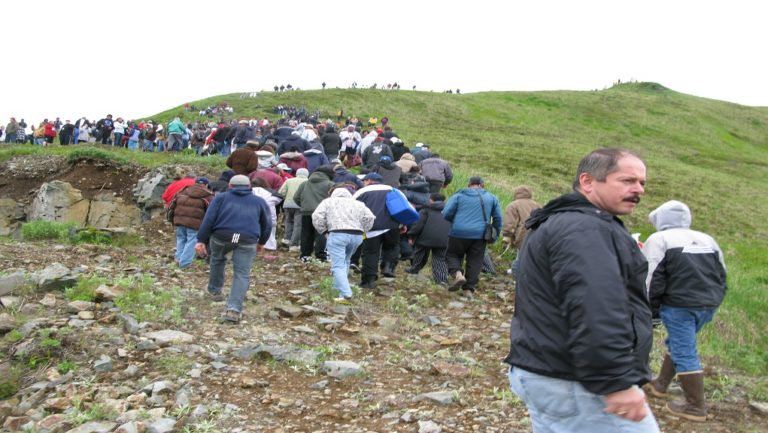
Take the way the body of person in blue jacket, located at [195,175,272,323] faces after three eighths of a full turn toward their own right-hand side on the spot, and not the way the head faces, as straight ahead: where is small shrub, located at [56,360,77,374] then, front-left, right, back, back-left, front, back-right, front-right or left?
right

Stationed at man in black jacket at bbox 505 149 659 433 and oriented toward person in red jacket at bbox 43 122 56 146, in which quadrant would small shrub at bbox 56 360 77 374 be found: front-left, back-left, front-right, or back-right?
front-left

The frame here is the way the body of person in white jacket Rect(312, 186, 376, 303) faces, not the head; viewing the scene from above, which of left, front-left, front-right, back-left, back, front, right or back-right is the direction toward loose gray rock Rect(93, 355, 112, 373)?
back-left

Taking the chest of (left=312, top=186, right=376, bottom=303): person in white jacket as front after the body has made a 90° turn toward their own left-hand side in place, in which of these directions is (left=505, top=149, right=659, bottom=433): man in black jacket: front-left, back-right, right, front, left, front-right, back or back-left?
left

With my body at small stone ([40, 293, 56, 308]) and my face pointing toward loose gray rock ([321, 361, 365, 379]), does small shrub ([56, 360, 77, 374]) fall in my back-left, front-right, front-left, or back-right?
front-right

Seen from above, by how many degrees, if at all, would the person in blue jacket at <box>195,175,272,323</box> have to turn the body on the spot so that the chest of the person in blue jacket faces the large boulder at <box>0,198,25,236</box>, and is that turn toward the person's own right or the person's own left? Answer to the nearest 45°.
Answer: approximately 45° to the person's own left

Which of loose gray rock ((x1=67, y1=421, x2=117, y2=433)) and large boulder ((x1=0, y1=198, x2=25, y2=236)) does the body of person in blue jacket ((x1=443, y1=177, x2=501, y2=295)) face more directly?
the large boulder

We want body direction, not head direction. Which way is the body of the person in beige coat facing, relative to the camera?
away from the camera

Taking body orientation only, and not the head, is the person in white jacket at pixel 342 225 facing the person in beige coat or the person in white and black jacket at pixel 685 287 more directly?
the person in beige coat

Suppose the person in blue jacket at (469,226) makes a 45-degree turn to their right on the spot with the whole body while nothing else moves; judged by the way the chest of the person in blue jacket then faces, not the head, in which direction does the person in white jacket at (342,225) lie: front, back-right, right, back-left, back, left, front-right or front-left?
back

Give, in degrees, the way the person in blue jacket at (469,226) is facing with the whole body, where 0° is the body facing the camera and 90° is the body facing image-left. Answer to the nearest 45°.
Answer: approximately 180°
